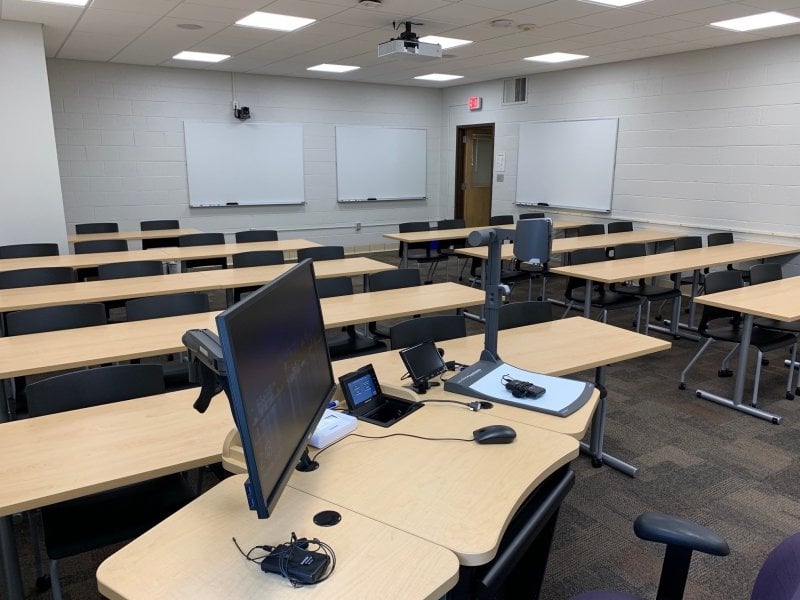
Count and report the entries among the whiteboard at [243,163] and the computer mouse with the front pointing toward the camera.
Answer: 1

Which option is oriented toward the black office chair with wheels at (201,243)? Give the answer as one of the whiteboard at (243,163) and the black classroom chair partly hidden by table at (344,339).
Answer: the whiteboard

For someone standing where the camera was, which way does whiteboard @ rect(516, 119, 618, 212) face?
facing the viewer and to the left of the viewer

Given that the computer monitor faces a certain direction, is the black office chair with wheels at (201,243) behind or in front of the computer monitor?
behind

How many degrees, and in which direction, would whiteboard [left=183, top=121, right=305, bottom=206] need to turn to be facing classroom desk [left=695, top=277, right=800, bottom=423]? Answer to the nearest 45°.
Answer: approximately 45° to its left

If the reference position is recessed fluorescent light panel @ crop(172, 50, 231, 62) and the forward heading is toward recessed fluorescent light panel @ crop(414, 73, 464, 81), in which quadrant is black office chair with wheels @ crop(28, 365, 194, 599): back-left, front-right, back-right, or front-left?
back-right
